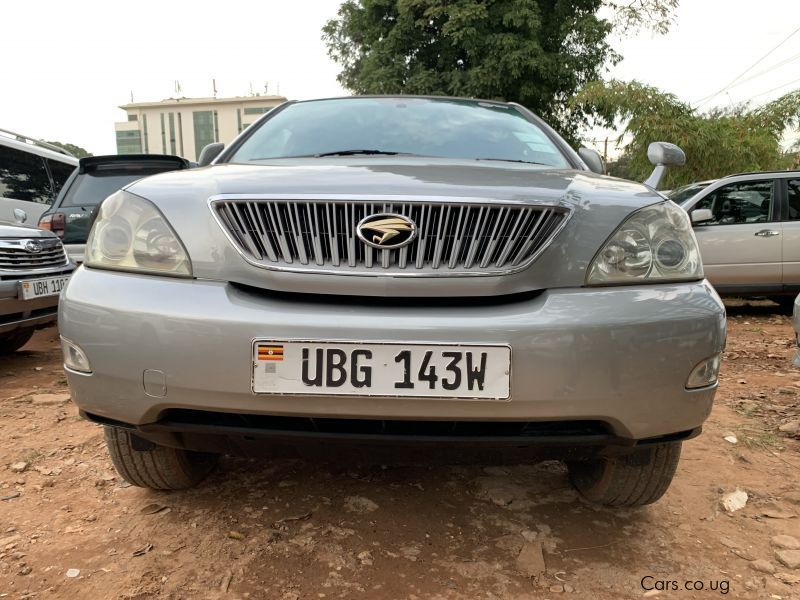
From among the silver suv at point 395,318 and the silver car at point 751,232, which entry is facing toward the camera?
the silver suv

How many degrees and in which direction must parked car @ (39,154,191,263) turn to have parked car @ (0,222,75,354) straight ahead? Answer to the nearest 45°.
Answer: approximately 180°

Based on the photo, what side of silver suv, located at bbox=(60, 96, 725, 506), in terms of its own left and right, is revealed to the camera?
front

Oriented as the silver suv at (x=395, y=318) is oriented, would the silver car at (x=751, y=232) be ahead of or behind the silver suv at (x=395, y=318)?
behind

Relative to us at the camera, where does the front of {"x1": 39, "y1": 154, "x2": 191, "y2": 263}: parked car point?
facing away from the viewer

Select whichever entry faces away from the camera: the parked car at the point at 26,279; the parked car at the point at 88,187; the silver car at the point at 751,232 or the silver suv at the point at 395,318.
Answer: the parked car at the point at 88,187

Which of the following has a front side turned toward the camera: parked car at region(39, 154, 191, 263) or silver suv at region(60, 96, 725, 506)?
the silver suv

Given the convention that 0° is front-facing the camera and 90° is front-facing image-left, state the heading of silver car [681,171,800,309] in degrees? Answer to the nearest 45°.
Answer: approximately 90°

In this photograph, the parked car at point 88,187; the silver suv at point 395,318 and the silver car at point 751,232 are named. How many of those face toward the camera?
1

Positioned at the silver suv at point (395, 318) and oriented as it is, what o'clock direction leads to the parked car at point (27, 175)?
The parked car is roughly at 5 o'clock from the silver suv.

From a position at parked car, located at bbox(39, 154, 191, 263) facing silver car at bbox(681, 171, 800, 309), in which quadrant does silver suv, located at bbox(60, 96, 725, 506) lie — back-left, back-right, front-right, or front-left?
front-right

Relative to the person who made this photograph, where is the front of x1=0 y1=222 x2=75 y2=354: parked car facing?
facing the viewer and to the right of the viewer
